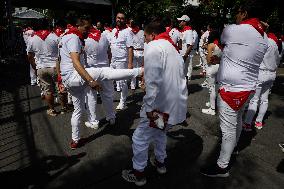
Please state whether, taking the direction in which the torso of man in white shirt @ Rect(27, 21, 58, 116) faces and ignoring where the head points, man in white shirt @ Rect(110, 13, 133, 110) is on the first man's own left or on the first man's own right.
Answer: on the first man's own right

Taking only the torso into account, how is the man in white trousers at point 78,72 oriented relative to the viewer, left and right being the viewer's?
facing to the right of the viewer

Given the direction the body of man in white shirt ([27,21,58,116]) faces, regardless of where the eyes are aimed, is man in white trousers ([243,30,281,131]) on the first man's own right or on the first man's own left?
on the first man's own right

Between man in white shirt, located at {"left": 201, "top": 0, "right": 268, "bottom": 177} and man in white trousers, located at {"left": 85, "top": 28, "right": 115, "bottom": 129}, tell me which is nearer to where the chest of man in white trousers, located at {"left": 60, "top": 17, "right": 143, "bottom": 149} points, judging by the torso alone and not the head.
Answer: the man in white shirt

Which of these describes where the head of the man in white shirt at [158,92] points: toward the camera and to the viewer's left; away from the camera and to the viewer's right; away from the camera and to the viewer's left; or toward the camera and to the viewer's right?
away from the camera and to the viewer's left

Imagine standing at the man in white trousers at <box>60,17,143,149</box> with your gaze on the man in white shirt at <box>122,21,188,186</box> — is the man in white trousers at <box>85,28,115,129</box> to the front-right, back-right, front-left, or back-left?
back-left

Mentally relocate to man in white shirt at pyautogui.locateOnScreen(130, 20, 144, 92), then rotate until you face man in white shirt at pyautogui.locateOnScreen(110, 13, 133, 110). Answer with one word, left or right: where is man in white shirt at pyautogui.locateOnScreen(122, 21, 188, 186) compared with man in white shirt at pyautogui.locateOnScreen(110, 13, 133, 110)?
left

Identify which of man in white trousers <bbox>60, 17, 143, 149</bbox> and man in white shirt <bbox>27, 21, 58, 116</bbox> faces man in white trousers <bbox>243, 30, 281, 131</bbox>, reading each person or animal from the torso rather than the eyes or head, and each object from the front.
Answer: man in white trousers <bbox>60, 17, 143, 149</bbox>

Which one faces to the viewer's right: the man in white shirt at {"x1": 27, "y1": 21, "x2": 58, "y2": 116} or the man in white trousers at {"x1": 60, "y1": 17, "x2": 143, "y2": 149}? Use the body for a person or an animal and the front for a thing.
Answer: the man in white trousers

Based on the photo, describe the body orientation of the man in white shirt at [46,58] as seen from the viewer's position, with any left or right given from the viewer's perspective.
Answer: facing away from the viewer
